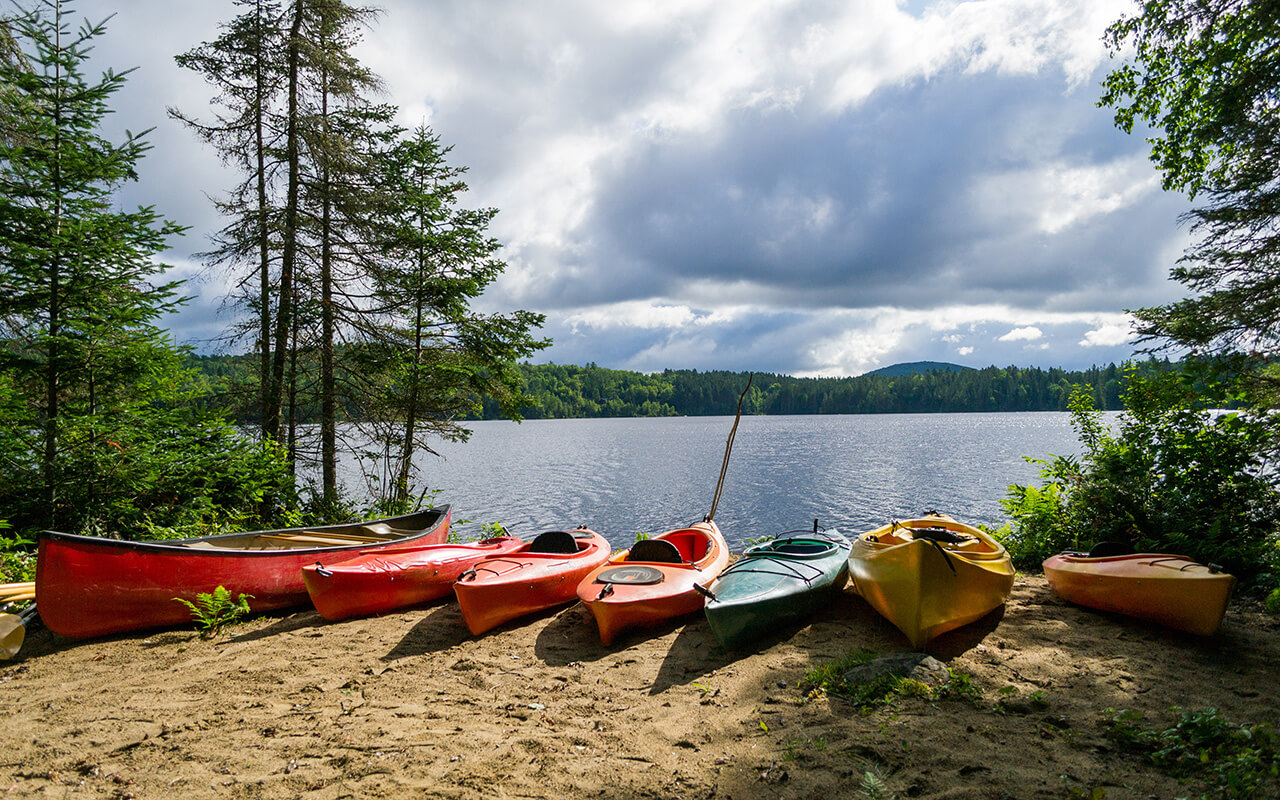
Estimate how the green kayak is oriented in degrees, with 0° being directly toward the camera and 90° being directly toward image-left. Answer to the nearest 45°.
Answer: approximately 45°

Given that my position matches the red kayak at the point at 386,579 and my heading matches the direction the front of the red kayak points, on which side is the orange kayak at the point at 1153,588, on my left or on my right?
on my left

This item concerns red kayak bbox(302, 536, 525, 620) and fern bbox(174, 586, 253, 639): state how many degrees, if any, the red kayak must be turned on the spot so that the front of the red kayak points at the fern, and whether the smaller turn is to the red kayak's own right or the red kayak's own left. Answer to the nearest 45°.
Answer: approximately 45° to the red kayak's own right

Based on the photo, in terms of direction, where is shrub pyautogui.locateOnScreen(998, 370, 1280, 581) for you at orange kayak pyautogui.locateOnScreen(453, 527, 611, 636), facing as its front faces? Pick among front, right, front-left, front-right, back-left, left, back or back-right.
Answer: back-left

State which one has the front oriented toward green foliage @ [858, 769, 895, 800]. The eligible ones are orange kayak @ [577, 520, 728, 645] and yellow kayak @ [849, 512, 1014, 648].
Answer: the yellow kayak

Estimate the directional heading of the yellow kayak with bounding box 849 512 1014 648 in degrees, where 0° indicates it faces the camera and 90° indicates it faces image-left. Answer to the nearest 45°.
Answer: approximately 0°
